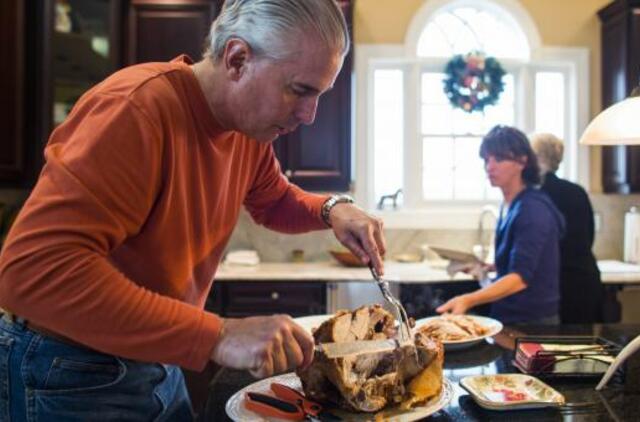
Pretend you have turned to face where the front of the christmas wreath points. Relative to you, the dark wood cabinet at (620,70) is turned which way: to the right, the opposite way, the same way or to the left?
the same way

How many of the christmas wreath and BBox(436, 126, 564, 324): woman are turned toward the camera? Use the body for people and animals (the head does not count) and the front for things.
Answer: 1

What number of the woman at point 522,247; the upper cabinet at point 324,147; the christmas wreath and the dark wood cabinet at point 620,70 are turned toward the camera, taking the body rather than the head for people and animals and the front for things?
3

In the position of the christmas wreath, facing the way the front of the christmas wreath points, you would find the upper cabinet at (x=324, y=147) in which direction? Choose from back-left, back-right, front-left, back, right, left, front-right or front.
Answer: front-right

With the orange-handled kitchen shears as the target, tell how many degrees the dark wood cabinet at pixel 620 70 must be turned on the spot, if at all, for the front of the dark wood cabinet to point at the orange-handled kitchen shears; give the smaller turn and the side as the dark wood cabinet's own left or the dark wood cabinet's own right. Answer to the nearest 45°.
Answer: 0° — it already faces it

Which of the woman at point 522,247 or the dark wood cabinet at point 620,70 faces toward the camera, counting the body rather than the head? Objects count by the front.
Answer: the dark wood cabinet

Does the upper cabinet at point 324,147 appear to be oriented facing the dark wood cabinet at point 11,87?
no

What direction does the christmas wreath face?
toward the camera

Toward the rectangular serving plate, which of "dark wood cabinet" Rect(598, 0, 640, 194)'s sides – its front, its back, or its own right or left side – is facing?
front

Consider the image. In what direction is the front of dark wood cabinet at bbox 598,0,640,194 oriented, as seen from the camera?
facing the viewer

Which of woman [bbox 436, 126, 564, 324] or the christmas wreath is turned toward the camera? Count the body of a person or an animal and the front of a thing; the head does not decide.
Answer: the christmas wreath

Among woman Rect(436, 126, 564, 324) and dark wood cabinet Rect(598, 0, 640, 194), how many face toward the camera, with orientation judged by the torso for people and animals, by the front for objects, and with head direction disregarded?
1

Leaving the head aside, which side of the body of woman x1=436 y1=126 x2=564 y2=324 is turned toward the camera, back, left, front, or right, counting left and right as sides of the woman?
left

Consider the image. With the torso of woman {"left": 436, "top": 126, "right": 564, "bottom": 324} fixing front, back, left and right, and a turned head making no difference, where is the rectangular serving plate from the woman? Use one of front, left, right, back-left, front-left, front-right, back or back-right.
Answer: left

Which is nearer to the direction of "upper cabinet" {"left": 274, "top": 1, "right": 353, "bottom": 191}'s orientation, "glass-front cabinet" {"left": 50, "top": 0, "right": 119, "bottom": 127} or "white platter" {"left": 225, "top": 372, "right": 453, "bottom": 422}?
the white platter

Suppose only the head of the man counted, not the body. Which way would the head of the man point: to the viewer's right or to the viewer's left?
to the viewer's right

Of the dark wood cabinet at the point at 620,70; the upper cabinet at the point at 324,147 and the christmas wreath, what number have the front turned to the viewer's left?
0
